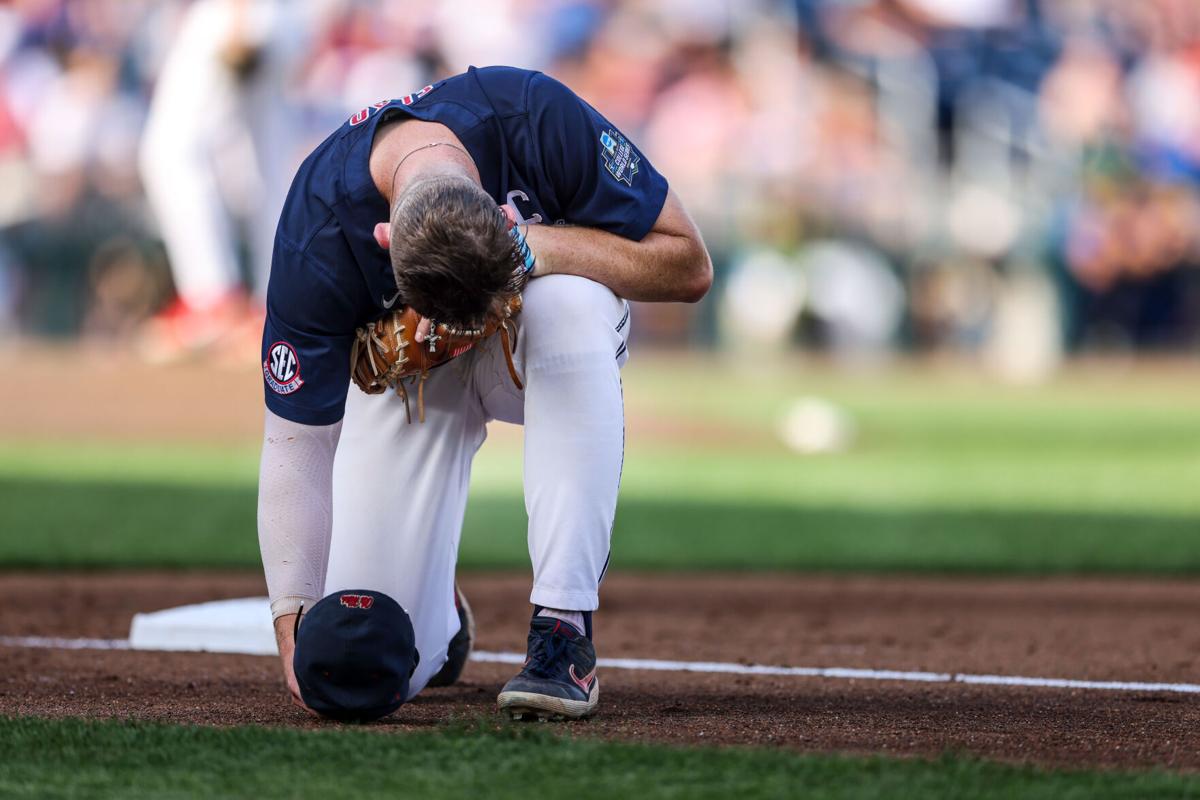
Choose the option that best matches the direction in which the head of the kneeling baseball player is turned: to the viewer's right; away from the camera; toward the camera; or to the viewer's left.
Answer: toward the camera

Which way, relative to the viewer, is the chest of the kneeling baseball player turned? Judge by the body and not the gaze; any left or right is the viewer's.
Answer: facing the viewer
